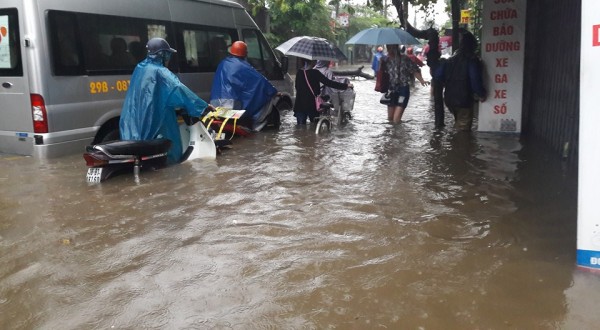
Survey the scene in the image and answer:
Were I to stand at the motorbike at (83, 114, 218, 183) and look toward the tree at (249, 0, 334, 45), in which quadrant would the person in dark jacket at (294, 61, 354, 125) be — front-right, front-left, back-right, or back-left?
front-right

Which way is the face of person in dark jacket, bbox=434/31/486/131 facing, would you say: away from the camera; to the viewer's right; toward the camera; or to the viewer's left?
away from the camera

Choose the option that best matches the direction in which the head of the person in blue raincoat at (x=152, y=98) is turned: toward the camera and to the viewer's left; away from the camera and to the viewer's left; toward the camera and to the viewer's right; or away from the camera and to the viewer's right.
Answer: away from the camera and to the viewer's right

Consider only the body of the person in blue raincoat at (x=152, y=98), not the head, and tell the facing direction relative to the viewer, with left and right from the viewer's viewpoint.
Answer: facing away from the viewer and to the right of the viewer

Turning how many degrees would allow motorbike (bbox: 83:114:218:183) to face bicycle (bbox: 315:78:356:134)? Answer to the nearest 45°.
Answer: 0° — it already faces it

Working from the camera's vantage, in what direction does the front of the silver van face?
facing away from the viewer and to the right of the viewer

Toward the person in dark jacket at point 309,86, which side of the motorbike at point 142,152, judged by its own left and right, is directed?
front

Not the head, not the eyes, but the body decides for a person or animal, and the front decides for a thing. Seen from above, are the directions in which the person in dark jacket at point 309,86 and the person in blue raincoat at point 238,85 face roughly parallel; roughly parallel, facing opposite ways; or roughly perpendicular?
roughly parallel

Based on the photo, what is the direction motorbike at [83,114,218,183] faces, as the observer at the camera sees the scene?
facing away from the viewer and to the right of the viewer

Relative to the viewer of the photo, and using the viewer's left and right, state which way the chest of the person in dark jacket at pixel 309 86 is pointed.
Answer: facing away from the viewer and to the right of the viewer

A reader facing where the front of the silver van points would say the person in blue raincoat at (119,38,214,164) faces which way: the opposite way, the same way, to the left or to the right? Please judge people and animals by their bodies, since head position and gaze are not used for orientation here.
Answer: the same way

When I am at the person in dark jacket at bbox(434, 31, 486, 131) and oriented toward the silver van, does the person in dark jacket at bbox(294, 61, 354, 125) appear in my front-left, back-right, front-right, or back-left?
front-right

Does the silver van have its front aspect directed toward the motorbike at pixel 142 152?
no

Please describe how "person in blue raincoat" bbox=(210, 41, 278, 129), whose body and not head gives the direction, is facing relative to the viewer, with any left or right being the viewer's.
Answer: facing away from the viewer and to the right of the viewer

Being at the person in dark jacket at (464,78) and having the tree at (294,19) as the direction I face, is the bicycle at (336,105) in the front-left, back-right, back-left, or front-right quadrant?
front-left

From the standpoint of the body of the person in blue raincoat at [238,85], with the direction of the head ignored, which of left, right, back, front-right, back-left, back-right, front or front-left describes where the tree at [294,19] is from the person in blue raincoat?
front-left

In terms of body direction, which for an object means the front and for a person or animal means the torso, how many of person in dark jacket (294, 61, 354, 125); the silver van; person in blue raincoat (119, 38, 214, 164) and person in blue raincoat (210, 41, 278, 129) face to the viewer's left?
0

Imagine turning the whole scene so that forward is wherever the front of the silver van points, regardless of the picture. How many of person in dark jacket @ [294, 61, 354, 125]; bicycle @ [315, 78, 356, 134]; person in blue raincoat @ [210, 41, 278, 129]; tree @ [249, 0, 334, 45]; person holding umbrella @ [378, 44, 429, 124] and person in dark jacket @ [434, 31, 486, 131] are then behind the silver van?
0
